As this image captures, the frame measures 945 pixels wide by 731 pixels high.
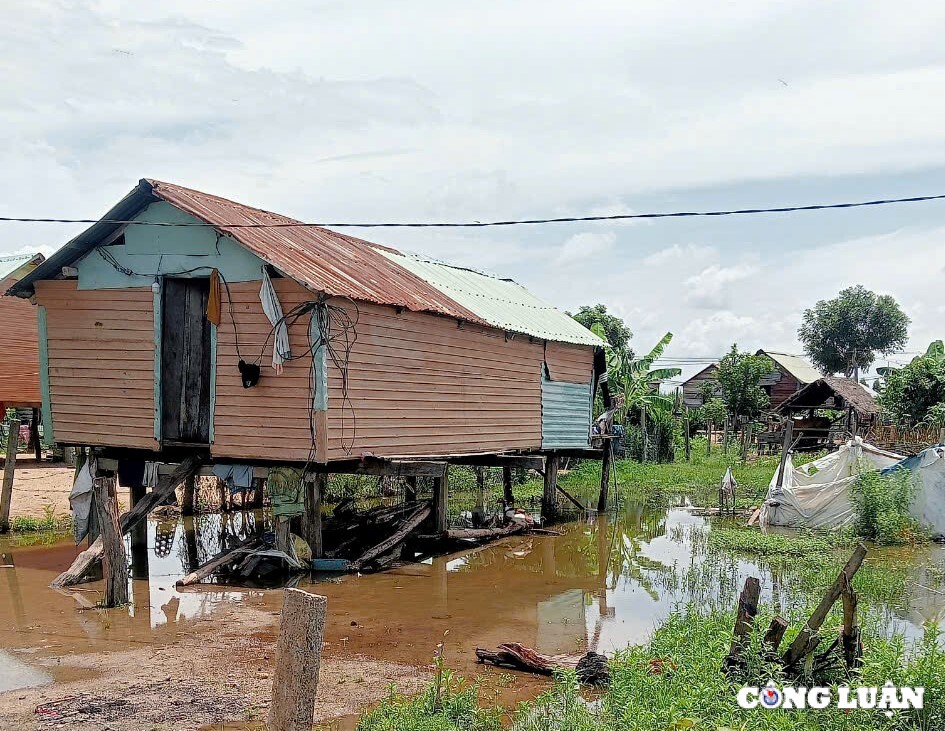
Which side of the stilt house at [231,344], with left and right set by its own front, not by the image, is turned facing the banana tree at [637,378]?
back

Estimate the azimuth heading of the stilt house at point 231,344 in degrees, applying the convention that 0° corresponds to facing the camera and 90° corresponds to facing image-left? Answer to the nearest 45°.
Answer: approximately 45°

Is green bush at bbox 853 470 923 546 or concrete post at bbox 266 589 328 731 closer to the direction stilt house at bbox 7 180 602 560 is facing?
the concrete post

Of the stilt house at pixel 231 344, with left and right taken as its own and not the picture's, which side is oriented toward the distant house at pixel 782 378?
back

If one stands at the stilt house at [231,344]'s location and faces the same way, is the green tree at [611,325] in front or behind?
behind

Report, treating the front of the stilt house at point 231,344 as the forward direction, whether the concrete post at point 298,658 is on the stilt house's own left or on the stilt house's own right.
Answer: on the stilt house's own left

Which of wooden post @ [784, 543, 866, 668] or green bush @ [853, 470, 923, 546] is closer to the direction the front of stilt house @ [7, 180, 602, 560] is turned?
the wooden post

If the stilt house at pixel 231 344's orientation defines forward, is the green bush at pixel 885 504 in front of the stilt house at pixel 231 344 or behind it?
behind

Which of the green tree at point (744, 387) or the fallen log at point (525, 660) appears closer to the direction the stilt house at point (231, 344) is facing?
the fallen log

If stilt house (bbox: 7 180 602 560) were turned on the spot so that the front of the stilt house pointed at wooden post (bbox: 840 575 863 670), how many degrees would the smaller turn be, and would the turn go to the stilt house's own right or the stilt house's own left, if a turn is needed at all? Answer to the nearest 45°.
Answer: approximately 90° to the stilt house's own left

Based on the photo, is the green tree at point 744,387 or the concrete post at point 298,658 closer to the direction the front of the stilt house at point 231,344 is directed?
the concrete post
